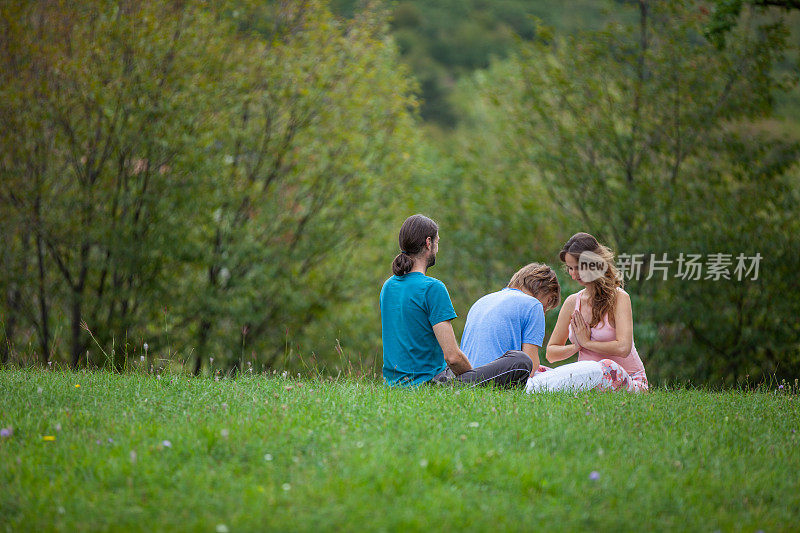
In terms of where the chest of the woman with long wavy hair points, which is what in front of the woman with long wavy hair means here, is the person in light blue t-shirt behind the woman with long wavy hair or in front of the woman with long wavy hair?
in front

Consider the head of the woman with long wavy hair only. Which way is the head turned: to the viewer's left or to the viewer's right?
to the viewer's left

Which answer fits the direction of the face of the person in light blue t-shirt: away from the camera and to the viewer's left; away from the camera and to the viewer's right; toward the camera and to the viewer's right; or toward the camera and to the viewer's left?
away from the camera and to the viewer's right

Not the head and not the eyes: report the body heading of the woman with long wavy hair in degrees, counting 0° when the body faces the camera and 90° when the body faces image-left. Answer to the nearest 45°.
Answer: approximately 45°

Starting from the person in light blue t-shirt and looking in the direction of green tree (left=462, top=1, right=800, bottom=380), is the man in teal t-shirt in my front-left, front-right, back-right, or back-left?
back-left

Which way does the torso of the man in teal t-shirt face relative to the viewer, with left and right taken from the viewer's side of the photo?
facing away from the viewer and to the right of the viewer

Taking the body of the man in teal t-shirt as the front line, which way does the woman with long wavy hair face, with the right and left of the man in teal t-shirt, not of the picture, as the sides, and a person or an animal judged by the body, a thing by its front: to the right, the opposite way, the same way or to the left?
the opposite way

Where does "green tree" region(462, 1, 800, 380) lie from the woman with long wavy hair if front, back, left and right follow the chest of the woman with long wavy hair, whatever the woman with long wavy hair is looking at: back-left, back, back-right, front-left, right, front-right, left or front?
back-right

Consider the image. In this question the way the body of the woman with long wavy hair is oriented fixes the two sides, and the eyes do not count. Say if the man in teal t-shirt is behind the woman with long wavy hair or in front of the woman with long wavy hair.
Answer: in front
